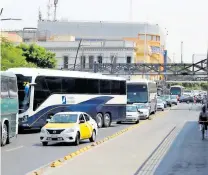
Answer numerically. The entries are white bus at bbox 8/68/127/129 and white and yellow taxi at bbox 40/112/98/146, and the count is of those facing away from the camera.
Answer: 0

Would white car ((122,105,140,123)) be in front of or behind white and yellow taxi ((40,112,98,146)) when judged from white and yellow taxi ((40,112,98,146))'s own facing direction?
behind
